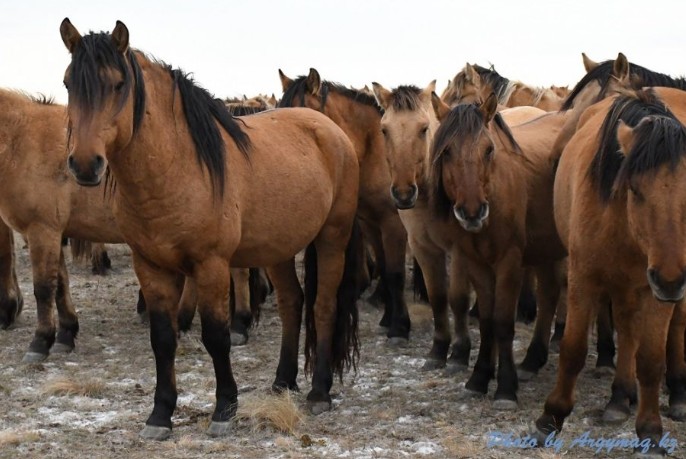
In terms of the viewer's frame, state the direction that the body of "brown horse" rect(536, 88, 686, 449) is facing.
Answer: toward the camera

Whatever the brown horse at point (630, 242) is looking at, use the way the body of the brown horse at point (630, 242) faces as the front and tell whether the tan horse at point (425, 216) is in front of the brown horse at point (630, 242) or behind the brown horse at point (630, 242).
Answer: behind

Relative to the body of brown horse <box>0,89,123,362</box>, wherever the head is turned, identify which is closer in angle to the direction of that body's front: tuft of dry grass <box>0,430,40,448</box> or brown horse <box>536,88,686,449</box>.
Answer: the tuft of dry grass

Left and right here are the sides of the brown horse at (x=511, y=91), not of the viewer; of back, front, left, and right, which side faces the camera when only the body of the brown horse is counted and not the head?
left

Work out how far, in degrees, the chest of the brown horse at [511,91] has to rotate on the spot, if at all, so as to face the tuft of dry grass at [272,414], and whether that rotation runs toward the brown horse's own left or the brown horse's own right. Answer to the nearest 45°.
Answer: approximately 90° to the brown horse's own left

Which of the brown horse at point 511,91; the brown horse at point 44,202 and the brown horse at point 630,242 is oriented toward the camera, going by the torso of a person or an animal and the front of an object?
the brown horse at point 630,242

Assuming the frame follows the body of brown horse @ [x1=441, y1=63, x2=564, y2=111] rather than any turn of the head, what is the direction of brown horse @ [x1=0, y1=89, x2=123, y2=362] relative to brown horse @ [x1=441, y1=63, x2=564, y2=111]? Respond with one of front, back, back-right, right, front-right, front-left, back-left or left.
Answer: front-left

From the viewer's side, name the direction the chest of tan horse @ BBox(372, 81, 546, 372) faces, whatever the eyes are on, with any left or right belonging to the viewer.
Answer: facing the viewer and to the left of the viewer

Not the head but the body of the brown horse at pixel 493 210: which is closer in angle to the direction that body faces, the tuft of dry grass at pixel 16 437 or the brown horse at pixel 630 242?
the tuft of dry grass

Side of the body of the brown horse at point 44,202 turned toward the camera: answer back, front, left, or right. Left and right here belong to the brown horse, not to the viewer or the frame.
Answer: left
